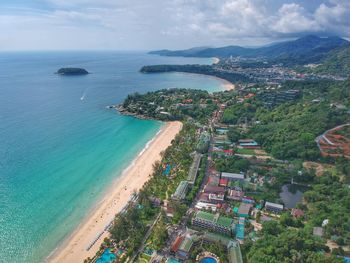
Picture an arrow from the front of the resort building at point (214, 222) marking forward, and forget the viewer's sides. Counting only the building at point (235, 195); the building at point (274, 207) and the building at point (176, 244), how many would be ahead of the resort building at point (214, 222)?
1

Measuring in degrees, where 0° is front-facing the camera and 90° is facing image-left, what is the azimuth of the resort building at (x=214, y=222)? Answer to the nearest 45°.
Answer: approximately 45°

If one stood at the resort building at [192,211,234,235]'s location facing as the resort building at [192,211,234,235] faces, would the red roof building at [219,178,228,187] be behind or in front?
behind

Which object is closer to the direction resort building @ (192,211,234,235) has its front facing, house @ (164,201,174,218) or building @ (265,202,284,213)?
the house

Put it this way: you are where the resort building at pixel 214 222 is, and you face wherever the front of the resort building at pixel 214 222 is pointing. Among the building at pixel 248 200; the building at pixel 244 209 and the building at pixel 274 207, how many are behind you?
3

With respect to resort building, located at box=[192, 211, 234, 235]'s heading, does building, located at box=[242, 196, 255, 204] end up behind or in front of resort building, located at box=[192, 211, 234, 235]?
behind

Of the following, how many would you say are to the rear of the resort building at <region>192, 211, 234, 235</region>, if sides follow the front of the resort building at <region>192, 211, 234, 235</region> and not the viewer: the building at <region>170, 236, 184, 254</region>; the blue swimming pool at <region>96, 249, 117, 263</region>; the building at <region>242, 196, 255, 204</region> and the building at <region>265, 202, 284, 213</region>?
2

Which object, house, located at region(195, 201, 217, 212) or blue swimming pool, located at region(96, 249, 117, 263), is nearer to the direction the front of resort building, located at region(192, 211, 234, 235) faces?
the blue swimming pool

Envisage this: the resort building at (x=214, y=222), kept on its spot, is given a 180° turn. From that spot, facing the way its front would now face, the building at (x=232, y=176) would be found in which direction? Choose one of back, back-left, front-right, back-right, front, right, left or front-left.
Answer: front-left

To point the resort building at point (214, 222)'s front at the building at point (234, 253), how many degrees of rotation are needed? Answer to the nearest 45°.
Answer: approximately 90° to its left

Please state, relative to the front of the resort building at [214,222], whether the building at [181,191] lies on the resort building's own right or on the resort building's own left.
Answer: on the resort building's own right

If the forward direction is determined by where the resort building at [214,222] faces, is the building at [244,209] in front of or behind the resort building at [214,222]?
behind

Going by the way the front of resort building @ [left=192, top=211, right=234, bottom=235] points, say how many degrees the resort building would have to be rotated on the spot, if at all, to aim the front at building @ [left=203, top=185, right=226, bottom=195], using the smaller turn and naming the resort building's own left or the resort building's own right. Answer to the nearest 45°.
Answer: approximately 135° to the resort building's own right

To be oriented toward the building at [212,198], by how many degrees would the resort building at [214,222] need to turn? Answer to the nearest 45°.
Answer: approximately 135° to its right

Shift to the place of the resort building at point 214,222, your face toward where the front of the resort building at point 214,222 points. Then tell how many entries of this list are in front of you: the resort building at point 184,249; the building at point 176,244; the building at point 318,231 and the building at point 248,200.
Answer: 2

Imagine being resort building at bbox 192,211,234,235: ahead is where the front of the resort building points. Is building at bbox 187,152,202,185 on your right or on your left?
on your right
